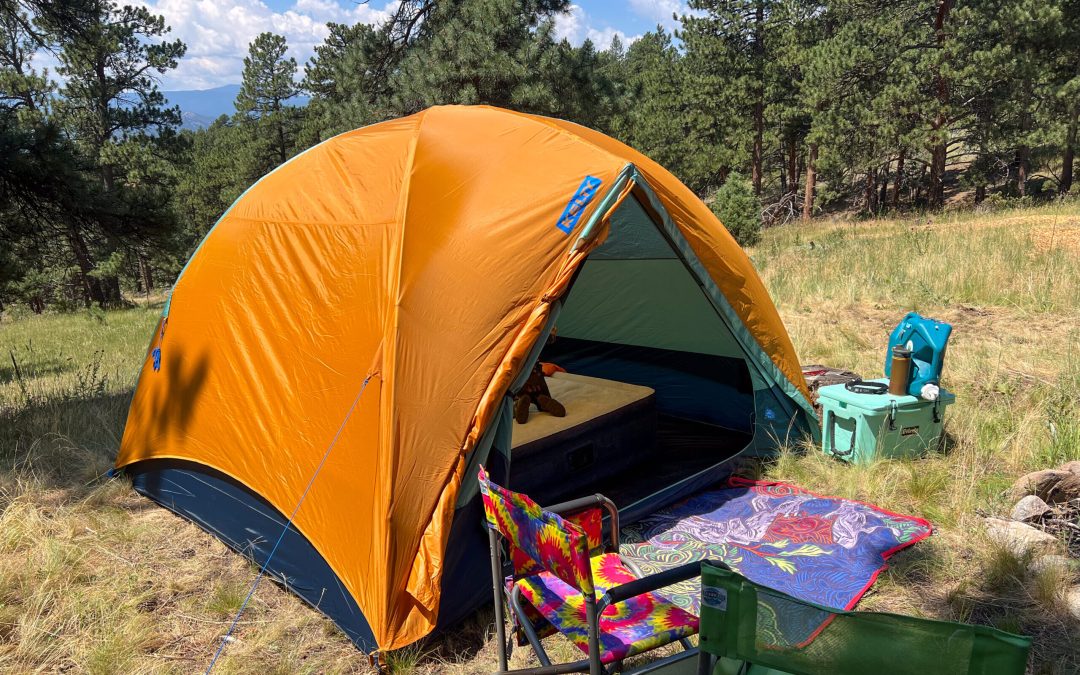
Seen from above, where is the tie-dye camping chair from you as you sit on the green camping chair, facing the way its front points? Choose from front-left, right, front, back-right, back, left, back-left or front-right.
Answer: left

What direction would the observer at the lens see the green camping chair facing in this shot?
facing away from the viewer and to the right of the viewer

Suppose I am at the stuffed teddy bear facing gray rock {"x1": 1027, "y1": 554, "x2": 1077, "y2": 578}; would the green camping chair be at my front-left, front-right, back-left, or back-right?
front-right

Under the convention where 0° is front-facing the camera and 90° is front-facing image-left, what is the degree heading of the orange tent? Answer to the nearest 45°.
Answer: approximately 315°

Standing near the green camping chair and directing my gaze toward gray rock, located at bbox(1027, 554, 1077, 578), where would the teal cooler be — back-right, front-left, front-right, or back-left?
front-left

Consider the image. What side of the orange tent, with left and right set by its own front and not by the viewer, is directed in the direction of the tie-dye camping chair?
front

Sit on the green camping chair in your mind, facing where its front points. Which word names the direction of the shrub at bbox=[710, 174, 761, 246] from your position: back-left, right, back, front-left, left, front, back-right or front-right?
front-left

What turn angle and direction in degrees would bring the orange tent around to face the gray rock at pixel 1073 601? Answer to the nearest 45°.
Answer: approximately 45° to its left

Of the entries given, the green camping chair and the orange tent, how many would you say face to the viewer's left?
0

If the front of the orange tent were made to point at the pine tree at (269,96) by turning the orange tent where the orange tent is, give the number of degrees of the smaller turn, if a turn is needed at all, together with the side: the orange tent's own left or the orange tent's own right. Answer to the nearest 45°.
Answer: approximately 135° to the orange tent's own left

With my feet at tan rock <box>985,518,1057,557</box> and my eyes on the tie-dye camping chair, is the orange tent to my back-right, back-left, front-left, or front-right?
front-right

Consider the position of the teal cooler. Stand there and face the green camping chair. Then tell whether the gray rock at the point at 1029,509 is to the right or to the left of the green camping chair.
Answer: left
